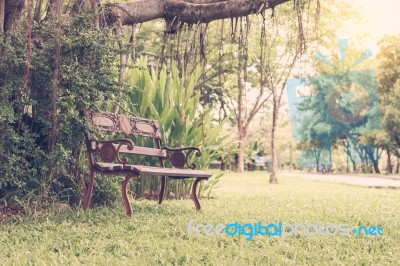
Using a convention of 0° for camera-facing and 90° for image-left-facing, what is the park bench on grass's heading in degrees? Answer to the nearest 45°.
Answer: approximately 315°

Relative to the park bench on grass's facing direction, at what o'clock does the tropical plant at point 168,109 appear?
The tropical plant is roughly at 8 o'clock from the park bench on grass.
